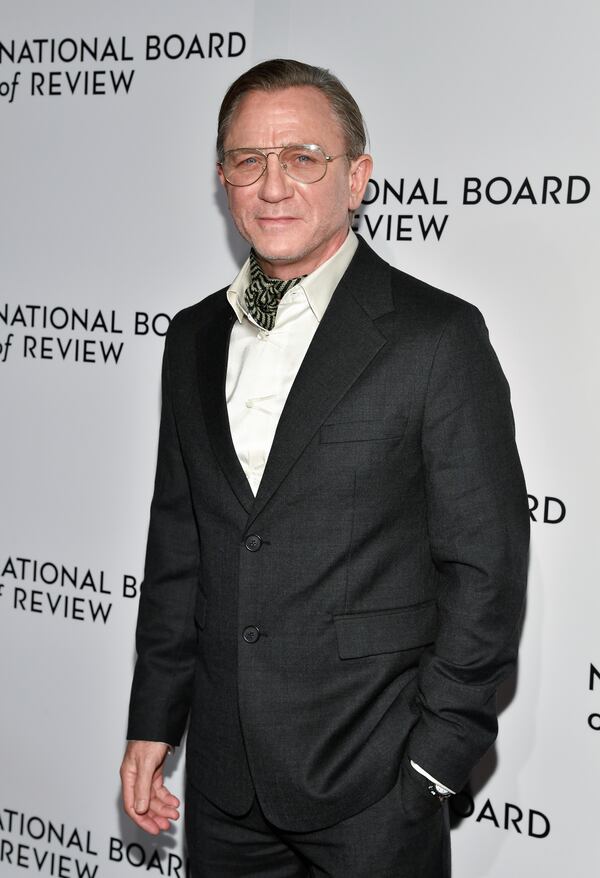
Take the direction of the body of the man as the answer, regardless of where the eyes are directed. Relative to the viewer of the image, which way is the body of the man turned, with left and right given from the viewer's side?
facing the viewer and to the left of the viewer
